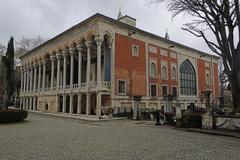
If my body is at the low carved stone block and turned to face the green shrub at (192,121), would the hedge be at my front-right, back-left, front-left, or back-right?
front-left

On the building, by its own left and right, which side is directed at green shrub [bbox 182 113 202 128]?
left

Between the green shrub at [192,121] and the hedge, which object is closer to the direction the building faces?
the hedge

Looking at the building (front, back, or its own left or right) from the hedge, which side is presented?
front

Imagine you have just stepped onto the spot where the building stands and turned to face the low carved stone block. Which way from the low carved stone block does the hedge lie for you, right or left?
right

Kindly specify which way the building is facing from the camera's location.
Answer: facing the viewer and to the left of the viewer

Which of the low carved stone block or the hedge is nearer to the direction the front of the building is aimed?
the hedge

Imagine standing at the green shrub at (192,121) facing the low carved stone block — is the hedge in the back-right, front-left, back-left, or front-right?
back-right

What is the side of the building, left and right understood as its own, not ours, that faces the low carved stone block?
left
